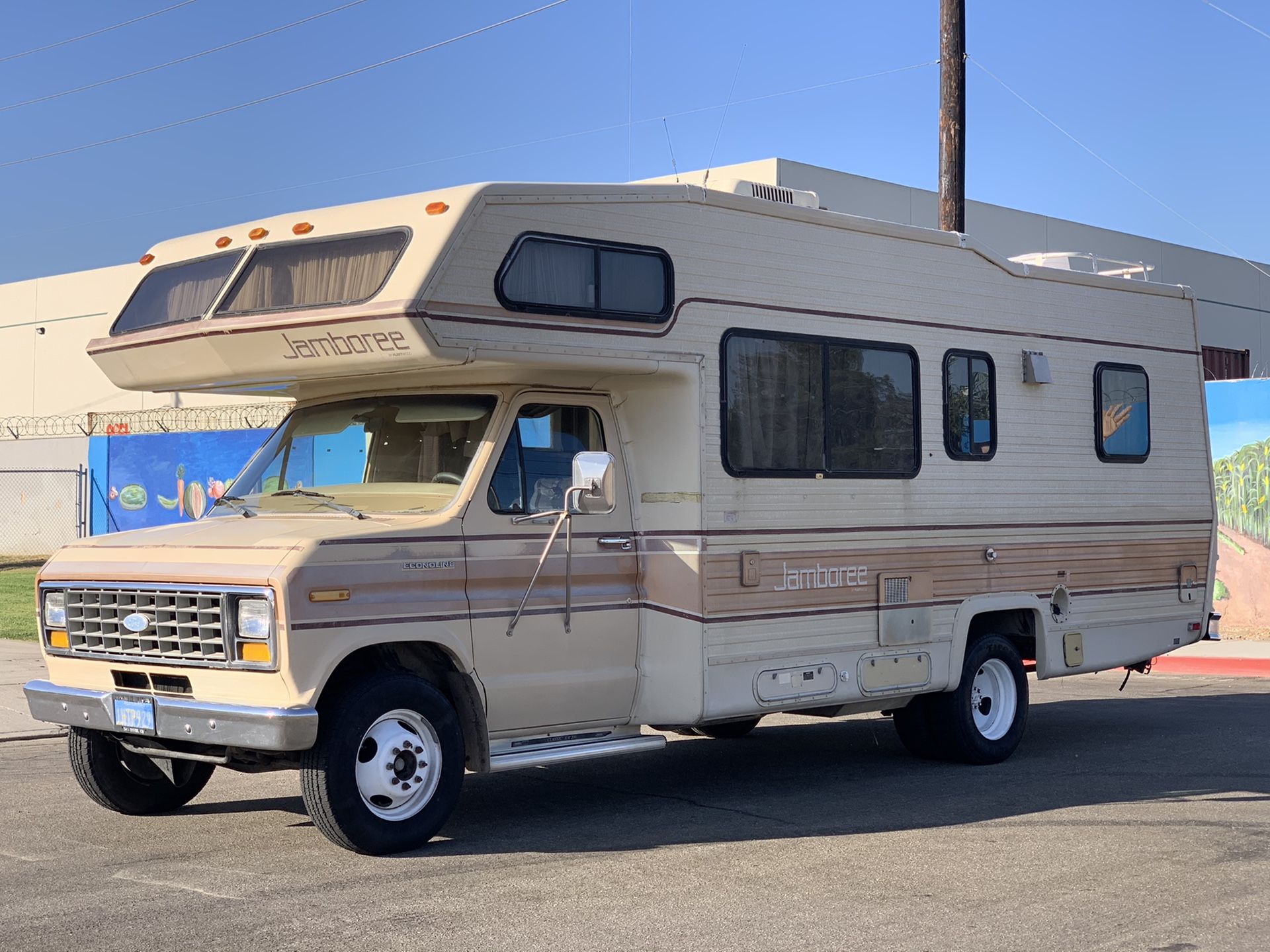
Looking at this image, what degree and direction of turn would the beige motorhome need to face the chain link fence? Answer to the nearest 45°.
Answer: approximately 90° to its right

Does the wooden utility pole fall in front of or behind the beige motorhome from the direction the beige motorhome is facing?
behind

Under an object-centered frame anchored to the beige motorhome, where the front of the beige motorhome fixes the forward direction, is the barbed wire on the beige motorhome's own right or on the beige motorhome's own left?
on the beige motorhome's own right

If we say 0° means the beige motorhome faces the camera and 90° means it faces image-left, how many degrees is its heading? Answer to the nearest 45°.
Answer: approximately 45°
